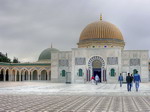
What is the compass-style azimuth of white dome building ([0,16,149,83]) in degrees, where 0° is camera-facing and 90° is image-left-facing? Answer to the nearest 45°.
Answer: approximately 0°
